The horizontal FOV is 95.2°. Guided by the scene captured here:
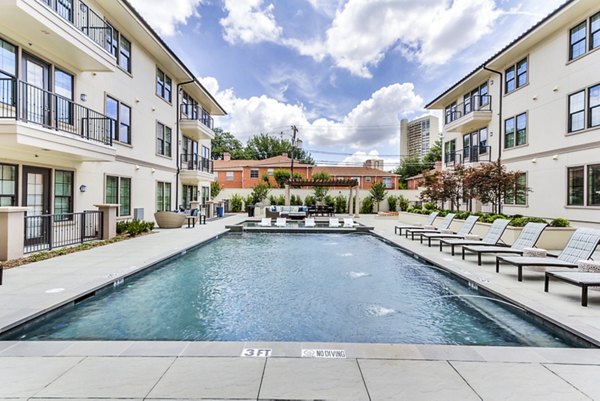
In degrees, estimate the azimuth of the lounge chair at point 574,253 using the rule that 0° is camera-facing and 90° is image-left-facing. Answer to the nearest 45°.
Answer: approximately 45°

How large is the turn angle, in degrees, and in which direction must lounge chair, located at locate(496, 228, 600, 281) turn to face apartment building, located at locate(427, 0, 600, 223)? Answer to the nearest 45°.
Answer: approximately 135° to its right

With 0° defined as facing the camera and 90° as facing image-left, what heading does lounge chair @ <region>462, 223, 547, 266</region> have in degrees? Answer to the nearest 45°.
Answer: approximately 45°
